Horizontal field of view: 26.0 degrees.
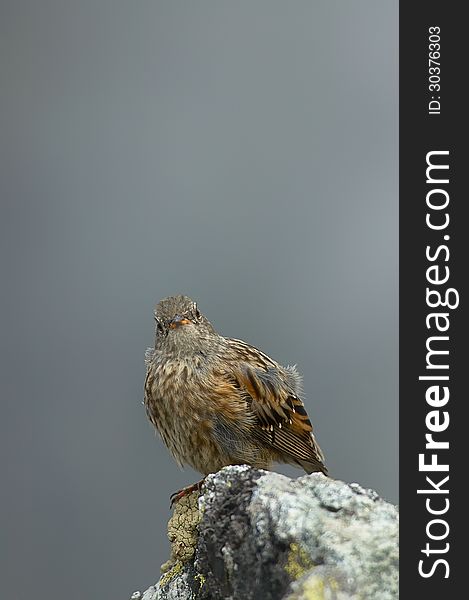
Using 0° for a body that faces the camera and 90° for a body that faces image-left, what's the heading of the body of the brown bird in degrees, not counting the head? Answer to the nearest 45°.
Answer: approximately 45°
